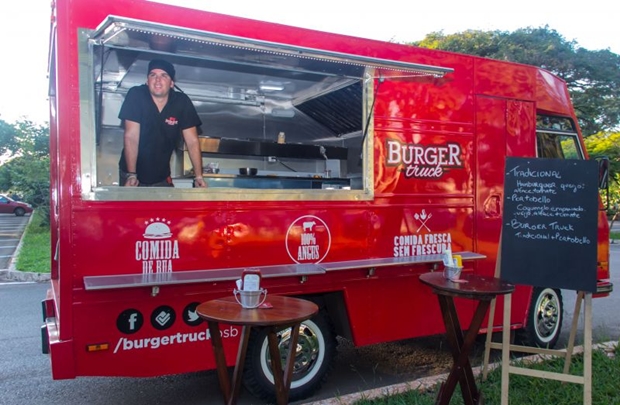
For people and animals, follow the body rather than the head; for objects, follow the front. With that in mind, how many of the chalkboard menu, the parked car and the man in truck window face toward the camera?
2

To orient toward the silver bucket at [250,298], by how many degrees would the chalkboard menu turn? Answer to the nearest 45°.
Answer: approximately 45° to its right

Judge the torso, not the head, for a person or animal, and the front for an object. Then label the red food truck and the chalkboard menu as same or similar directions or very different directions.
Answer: very different directions

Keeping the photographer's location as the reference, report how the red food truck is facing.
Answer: facing away from the viewer and to the right of the viewer

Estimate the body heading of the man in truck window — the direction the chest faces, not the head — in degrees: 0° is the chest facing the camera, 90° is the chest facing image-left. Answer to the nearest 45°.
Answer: approximately 0°

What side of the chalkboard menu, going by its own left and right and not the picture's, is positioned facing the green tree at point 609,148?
back
